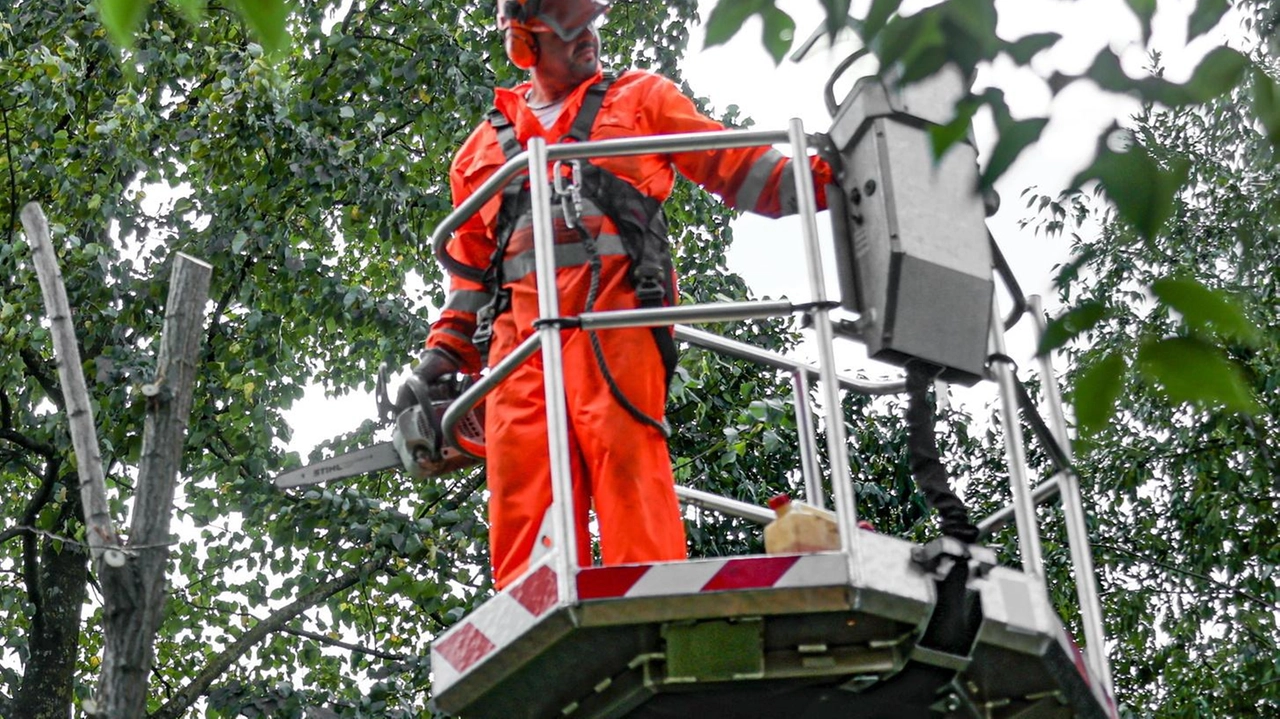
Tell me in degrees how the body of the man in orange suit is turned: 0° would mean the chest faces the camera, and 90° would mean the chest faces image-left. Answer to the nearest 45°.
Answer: approximately 0°

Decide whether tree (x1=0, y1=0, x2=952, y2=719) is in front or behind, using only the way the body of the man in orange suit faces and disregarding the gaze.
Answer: behind
